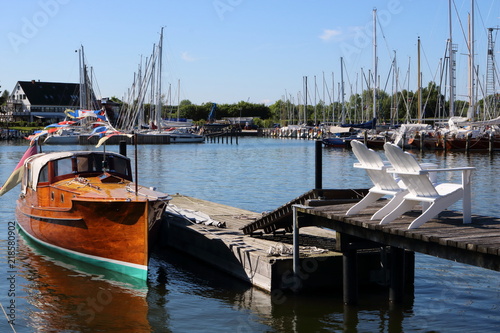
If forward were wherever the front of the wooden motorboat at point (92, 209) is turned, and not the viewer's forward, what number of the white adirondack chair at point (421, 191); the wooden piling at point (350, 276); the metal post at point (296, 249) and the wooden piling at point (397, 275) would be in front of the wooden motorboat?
4

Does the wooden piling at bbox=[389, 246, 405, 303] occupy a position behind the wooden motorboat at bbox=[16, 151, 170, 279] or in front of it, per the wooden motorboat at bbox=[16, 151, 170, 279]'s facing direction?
in front

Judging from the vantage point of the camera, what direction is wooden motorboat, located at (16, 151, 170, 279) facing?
facing the viewer and to the right of the viewer

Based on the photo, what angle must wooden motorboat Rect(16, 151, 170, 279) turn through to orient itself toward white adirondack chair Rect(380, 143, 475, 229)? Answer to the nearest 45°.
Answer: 0° — it already faces it

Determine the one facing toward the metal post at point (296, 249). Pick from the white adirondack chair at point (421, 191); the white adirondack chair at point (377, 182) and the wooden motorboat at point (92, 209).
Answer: the wooden motorboat

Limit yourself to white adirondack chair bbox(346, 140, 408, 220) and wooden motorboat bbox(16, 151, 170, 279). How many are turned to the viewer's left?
0

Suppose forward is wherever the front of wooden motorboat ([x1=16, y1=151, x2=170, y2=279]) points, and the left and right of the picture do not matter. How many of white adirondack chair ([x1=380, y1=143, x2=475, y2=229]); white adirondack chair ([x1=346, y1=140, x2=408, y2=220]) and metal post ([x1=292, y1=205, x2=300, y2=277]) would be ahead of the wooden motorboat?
3

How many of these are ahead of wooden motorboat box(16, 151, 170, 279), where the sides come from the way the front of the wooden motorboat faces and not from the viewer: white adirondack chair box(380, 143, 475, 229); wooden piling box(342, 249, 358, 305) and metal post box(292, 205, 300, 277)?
3

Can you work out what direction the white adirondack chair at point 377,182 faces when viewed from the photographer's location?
facing away from the viewer and to the right of the viewer

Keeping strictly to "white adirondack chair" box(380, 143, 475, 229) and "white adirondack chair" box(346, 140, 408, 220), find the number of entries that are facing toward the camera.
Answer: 0

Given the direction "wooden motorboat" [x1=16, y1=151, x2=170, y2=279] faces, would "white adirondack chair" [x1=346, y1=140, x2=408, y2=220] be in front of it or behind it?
in front
